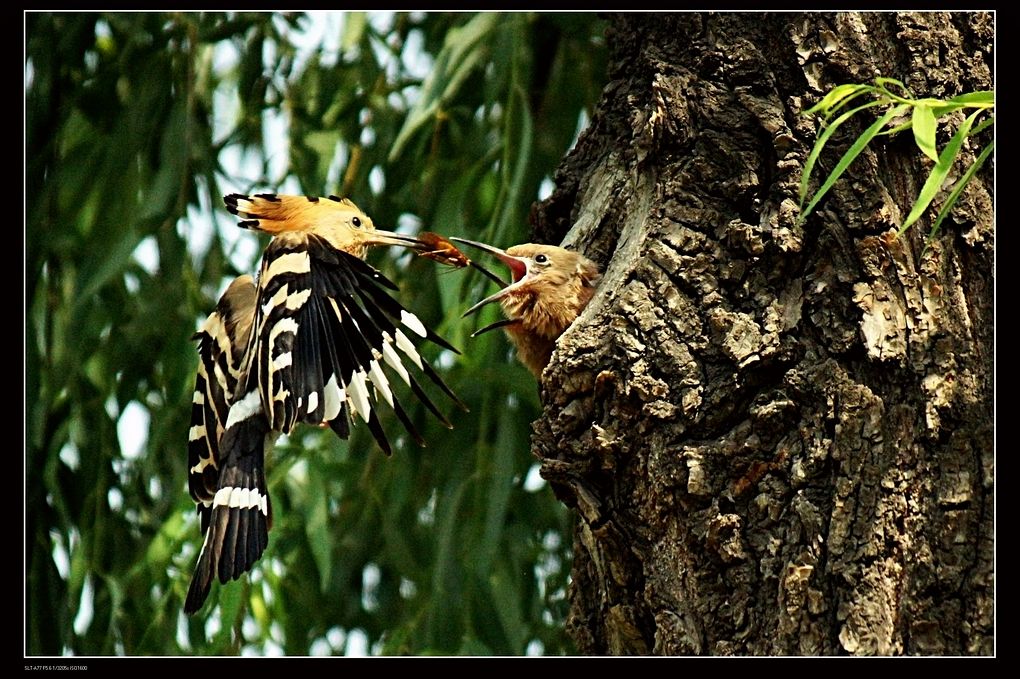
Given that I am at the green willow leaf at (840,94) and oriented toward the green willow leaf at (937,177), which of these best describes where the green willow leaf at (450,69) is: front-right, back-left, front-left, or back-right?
back-left

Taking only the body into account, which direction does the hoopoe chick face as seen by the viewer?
to the viewer's left

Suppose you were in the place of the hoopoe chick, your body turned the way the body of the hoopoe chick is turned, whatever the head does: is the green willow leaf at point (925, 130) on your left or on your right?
on your left

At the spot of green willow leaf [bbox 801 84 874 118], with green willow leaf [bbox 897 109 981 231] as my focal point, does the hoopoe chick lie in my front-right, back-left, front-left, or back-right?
back-left

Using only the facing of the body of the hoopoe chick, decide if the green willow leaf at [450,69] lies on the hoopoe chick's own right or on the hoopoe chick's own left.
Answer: on the hoopoe chick's own right
